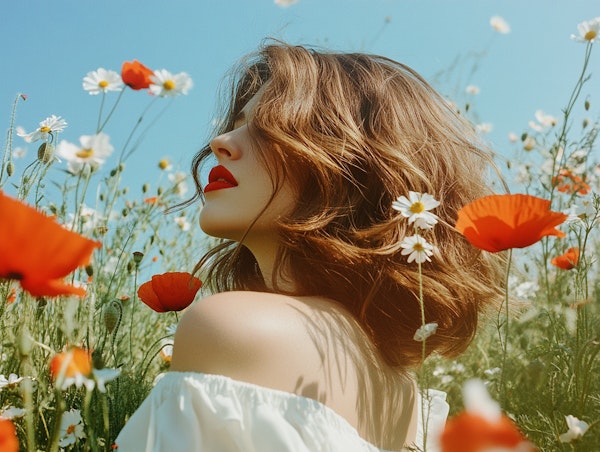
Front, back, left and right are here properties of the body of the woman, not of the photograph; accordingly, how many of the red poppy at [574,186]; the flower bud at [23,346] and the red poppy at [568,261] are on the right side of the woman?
2

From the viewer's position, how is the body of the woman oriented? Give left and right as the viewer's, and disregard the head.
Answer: facing away from the viewer and to the left of the viewer

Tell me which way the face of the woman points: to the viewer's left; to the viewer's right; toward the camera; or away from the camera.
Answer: to the viewer's left

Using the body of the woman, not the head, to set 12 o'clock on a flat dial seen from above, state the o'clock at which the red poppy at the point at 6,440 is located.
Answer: The red poppy is roughly at 8 o'clock from the woman.

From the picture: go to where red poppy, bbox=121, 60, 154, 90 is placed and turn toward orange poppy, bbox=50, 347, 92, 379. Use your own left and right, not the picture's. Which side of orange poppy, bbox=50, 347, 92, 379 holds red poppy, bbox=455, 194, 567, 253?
left

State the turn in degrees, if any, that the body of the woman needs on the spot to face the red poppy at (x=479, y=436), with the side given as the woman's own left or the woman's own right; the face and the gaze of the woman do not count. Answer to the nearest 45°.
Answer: approximately 135° to the woman's own left

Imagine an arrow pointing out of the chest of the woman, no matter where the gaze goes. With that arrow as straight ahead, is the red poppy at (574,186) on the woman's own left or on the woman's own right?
on the woman's own right

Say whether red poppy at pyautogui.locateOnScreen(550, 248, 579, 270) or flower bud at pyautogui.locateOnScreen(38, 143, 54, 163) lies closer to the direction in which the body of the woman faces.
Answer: the flower bud

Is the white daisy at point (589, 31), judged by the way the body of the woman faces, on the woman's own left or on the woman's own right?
on the woman's own right
